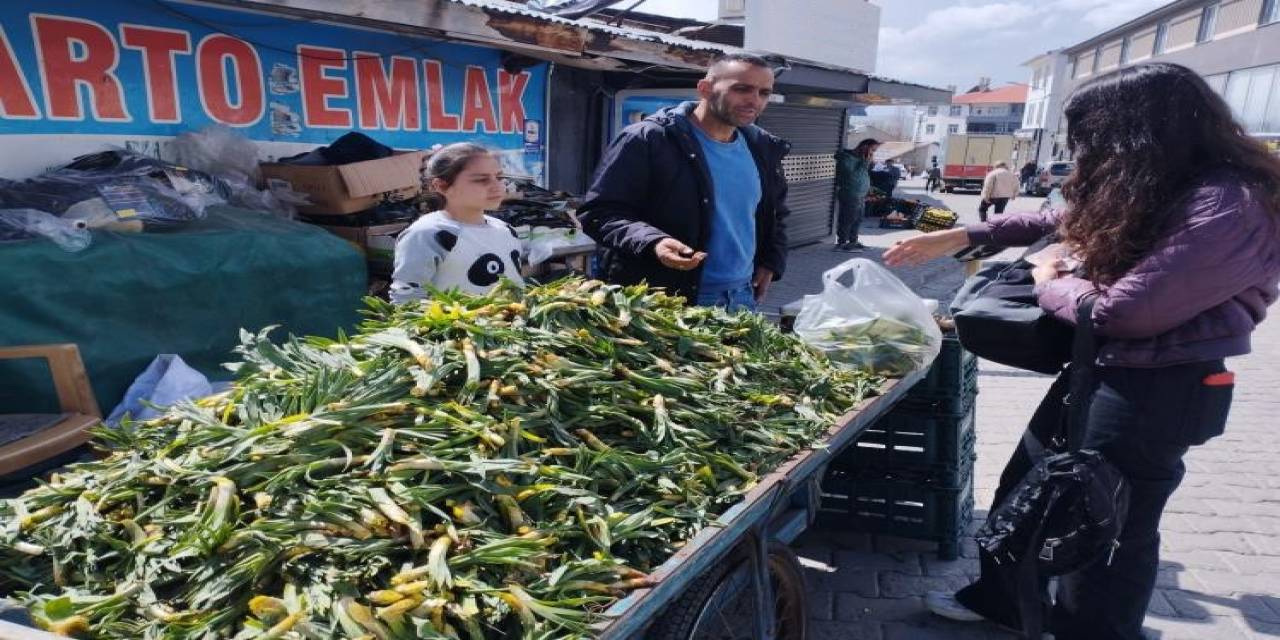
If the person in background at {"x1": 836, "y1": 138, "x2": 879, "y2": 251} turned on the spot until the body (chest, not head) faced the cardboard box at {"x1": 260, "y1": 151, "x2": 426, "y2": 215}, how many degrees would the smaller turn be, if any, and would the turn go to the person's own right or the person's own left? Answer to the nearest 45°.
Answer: approximately 90° to the person's own right

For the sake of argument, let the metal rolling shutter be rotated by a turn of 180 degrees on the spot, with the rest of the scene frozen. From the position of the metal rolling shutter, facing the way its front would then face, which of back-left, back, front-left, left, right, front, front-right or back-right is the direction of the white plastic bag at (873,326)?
back-left

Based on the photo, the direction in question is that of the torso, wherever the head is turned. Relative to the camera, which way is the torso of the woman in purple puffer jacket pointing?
to the viewer's left

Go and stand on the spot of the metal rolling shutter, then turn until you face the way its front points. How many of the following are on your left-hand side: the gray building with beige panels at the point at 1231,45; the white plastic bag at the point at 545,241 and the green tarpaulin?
1

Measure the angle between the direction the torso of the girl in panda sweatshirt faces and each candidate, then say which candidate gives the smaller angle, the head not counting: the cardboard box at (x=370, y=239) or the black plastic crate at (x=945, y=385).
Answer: the black plastic crate

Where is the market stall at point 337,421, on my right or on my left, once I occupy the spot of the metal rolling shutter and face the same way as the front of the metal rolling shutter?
on my right

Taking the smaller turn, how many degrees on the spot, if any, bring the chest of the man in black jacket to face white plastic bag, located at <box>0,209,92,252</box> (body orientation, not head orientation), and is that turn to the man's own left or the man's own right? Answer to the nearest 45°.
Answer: approximately 135° to the man's own right

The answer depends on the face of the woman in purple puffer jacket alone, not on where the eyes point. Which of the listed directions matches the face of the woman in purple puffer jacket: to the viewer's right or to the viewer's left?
to the viewer's left

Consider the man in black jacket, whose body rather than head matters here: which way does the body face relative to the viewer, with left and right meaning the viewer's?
facing the viewer and to the right of the viewer

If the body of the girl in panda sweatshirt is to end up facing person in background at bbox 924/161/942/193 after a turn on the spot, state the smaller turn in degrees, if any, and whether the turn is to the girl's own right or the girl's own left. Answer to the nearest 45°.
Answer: approximately 90° to the girl's own left
